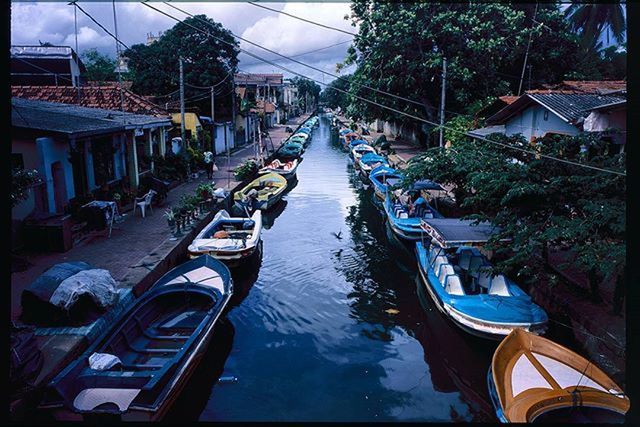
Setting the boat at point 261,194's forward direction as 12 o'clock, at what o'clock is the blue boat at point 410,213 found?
The blue boat is roughly at 3 o'clock from the boat.

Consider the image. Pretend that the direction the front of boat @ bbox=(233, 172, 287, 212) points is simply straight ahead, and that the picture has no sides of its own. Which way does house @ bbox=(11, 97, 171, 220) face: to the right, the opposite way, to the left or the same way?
to the right

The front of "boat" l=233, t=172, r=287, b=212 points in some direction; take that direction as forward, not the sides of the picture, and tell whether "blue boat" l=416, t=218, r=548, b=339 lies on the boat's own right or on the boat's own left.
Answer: on the boat's own right

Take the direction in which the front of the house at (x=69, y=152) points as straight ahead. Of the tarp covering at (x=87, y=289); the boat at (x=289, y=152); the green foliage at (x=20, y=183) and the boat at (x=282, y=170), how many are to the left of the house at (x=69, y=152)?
2

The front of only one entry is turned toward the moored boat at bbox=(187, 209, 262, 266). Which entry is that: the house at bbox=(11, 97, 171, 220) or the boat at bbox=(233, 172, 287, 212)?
the house

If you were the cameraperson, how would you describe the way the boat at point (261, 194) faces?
facing away from the viewer and to the right of the viewer

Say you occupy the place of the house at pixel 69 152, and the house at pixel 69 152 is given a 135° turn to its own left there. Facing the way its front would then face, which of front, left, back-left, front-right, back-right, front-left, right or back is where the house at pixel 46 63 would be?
front

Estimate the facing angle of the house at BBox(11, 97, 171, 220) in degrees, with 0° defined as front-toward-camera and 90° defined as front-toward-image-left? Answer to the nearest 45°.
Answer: approximately 315°

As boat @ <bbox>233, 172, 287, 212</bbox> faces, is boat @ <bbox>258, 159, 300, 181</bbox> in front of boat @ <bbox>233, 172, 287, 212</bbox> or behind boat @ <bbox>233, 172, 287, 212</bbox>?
in front
